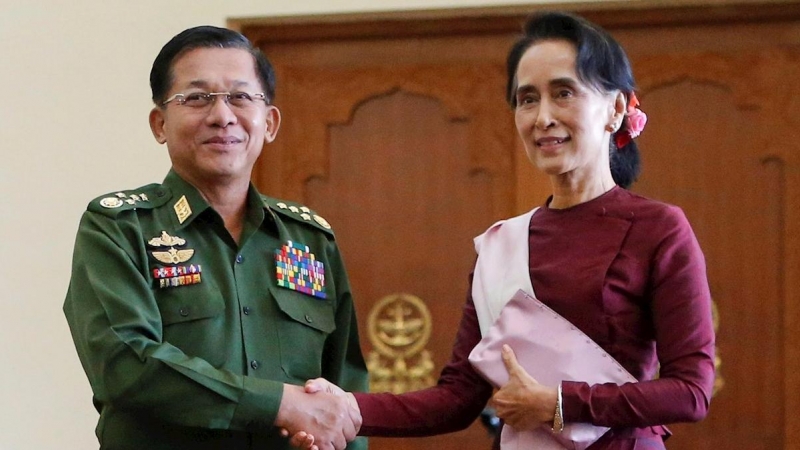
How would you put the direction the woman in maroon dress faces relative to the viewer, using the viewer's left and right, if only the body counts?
facing the viewer and to the left of the viewer

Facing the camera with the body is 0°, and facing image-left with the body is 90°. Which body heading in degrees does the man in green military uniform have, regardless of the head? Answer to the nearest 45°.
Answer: approximately 0°

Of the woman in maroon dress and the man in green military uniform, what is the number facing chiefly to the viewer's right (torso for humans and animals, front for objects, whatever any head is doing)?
0

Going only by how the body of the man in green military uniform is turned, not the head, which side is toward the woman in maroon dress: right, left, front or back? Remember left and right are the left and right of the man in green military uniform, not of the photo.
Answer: left

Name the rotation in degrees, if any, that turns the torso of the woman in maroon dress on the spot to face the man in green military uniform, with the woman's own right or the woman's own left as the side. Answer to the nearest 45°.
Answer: approximately 45° to the woman's own right
